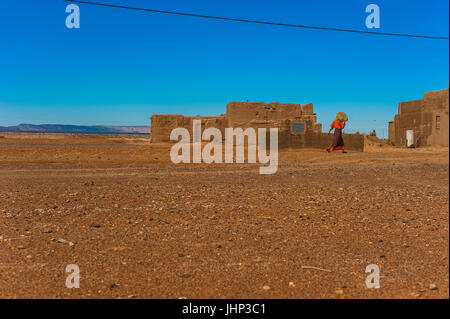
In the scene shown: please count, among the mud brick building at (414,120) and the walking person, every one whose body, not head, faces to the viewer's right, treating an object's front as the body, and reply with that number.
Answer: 1

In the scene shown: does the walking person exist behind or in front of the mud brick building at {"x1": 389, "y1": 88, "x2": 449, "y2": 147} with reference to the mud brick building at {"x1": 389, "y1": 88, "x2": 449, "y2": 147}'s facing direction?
in front

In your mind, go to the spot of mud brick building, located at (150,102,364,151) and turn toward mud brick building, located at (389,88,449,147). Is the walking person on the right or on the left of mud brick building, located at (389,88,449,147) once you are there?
right

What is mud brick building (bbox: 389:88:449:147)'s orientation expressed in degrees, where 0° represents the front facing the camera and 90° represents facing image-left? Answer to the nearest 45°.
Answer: approximately 45°

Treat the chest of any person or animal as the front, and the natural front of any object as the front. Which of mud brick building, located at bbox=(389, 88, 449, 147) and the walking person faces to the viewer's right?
the walking person
